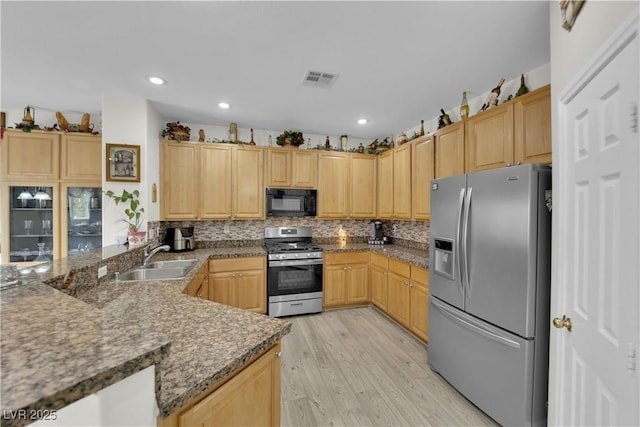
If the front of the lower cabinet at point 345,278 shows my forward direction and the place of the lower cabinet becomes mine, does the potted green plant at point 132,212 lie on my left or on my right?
on my right

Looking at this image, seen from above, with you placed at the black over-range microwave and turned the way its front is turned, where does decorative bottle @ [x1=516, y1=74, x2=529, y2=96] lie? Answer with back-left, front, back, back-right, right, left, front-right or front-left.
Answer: front-left

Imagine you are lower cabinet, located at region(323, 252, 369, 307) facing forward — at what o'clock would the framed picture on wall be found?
The framed picture on wall is roughly at 2 o'clock from the lower cabinet.

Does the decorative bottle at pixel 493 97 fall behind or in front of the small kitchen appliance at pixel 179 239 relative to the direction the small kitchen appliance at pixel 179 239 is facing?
in front

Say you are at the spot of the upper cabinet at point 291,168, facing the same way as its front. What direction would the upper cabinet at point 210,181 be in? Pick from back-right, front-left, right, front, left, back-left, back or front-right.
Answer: right

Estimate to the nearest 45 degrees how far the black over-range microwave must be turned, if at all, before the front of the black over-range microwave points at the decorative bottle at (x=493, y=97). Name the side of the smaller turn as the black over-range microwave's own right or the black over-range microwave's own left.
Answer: approximately 45° to the black over-range microwave's own left
